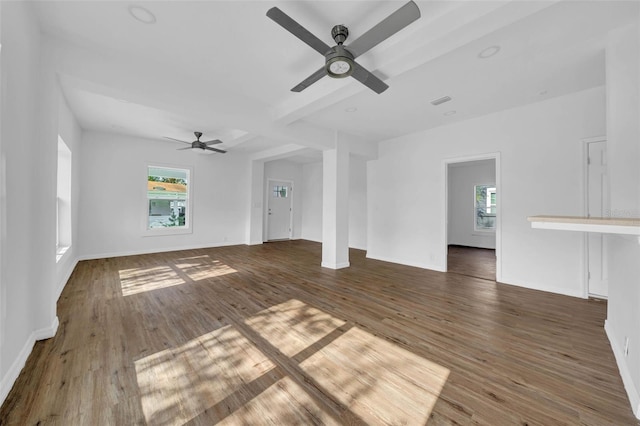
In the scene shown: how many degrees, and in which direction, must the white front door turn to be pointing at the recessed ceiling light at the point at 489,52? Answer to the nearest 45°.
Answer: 0° — it already faces it

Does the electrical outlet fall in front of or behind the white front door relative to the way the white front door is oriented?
in front

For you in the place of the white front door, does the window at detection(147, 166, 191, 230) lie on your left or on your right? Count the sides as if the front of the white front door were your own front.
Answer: on your right

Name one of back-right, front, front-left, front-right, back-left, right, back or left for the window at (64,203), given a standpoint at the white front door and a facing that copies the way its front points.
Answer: front-right

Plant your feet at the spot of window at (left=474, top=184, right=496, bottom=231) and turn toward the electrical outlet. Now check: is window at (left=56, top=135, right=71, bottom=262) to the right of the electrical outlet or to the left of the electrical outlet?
right

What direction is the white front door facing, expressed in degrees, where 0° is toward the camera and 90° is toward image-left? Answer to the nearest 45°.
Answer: approximately 0°

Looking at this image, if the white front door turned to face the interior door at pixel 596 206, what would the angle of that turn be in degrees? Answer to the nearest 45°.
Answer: approximately 45° to its left

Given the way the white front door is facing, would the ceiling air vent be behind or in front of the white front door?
in front

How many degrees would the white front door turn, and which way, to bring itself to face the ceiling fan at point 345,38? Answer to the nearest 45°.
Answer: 0° — it already faces it
